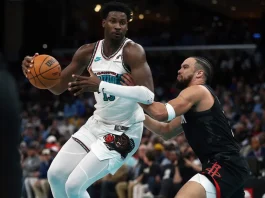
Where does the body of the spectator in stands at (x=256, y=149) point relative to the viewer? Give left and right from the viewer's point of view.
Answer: facing the viewer

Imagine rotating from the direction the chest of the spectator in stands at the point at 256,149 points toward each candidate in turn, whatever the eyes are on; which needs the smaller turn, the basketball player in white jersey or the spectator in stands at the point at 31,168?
the basketball player in white jersey

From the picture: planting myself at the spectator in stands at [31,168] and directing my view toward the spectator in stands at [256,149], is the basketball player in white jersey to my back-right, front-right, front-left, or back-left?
front-right

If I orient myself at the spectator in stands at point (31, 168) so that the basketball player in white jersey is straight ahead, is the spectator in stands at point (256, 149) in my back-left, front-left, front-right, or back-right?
front-left

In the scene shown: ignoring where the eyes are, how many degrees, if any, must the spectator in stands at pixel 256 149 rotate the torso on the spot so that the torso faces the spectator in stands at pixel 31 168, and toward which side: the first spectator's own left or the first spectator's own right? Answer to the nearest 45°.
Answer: approximately 90° to the first spectator's own right

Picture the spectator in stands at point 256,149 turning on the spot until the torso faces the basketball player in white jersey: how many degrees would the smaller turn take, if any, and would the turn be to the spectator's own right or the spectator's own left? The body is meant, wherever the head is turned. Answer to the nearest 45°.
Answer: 0° — they already face them
